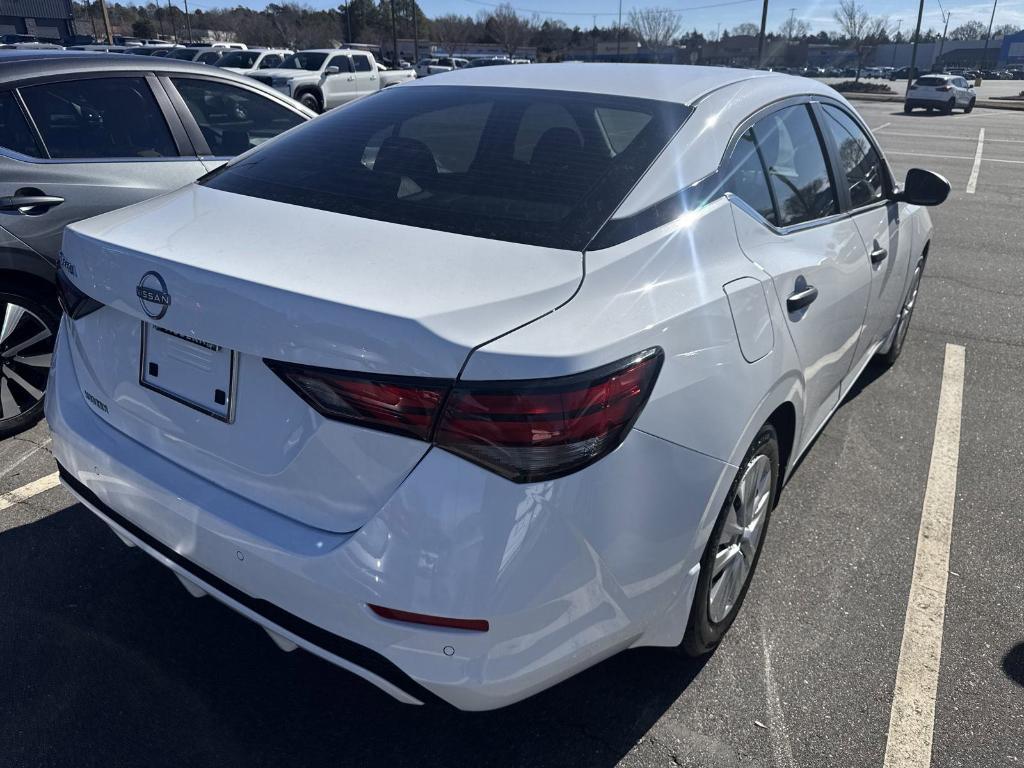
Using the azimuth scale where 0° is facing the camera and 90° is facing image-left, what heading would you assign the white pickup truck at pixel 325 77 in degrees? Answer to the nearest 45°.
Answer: approximately 45°

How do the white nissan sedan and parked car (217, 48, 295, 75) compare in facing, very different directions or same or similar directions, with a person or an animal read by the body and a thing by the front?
very different directions

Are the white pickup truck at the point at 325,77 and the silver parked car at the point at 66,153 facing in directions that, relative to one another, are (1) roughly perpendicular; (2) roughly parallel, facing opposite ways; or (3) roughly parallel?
roughly parallel, facing opposite ways

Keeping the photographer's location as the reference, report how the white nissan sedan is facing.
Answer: facing away from the viewer and to the right of the viewer

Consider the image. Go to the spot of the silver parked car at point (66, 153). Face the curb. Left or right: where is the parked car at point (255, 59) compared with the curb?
left

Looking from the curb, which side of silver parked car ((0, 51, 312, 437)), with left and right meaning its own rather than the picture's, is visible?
front

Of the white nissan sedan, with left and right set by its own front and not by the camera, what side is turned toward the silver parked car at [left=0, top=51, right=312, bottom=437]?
left

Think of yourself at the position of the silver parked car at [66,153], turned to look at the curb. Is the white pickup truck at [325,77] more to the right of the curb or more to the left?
left

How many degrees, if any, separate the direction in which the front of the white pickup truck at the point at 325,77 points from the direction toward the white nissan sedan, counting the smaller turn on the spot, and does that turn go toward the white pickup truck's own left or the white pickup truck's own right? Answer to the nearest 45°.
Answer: approximately 45° to the white pickup truck's own left

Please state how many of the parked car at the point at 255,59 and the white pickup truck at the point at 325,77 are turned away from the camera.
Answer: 0

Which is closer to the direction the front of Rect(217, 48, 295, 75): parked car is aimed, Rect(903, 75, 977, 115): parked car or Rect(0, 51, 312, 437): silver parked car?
the silver parked car

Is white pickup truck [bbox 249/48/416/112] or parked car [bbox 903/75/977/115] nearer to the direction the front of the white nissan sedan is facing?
the parked car

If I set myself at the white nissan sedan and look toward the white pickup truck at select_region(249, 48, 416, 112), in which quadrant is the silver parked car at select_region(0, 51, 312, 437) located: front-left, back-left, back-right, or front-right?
front-left
